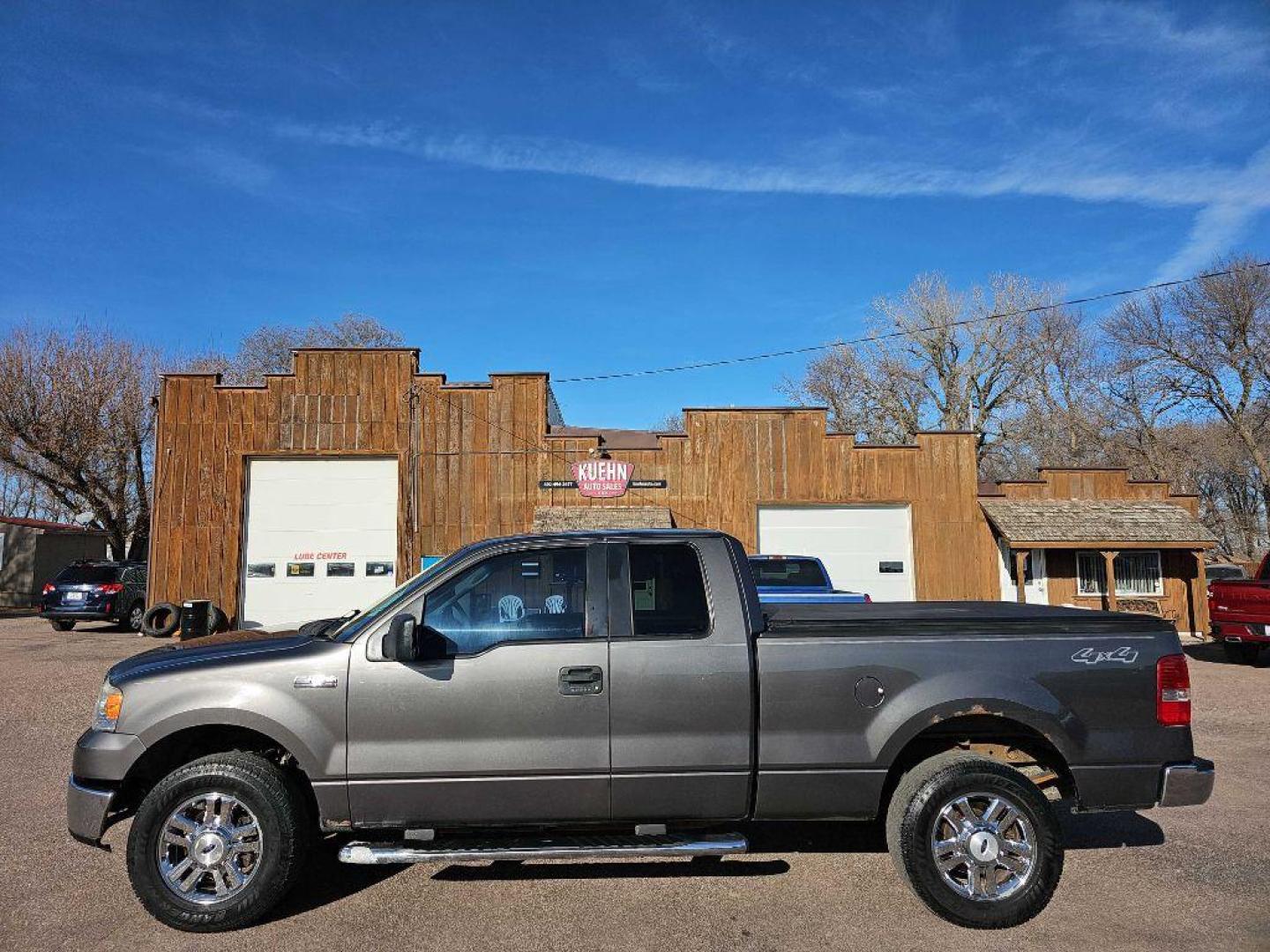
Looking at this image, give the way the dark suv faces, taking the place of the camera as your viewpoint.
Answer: facing away from the viewer and to the right of the viewer

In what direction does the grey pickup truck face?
to the viewer's left

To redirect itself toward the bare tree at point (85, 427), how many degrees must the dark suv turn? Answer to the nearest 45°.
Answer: approximately 45° to its left

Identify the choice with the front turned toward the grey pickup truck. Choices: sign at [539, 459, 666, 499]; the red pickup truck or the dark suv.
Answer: the sign

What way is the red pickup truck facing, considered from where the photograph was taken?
facing away from the viewer and to the right of the viewer

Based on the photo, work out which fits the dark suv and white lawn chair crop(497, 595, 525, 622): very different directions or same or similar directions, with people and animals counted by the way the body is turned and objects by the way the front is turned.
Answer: very different directions
